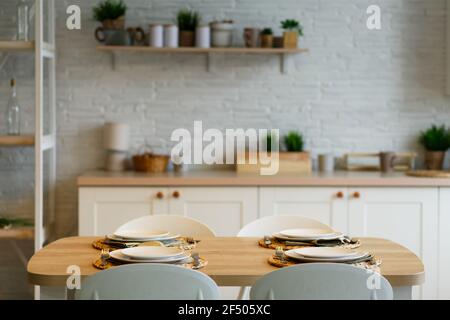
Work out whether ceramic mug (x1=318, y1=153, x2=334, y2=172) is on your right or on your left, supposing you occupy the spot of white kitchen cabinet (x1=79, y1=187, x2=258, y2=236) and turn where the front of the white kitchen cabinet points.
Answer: on your left

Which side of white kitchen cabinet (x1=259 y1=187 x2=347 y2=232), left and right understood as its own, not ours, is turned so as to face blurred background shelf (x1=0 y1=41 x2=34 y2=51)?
right

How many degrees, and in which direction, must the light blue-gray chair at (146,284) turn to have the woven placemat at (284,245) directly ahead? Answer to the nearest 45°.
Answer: approximately 45° to its right

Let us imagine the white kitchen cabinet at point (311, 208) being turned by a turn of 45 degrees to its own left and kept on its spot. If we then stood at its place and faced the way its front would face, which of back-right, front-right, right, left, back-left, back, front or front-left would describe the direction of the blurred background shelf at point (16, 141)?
back-right

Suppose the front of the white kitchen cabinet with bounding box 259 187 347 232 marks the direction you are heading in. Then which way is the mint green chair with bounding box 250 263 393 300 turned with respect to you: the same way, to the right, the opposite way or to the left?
the opposite way

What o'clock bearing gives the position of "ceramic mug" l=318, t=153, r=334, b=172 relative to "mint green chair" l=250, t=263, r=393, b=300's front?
The ceramic mug is roughly at 12 o'clock from the mint green chair.

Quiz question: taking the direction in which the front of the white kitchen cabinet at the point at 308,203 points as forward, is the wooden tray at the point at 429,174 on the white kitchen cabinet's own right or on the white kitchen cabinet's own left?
on the white kitchen cabinet's own left

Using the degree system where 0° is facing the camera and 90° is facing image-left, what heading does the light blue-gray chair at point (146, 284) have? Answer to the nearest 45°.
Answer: approximately 180°

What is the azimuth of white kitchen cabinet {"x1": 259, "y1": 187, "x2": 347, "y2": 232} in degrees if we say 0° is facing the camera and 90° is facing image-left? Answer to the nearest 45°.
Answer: approximately 0°

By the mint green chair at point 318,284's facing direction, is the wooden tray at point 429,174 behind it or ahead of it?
ahead

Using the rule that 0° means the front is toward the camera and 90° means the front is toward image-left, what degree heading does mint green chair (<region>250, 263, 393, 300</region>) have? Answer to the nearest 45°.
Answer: approximately 180°

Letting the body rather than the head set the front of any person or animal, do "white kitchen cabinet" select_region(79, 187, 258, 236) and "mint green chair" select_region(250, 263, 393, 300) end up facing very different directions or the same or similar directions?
very different directions
